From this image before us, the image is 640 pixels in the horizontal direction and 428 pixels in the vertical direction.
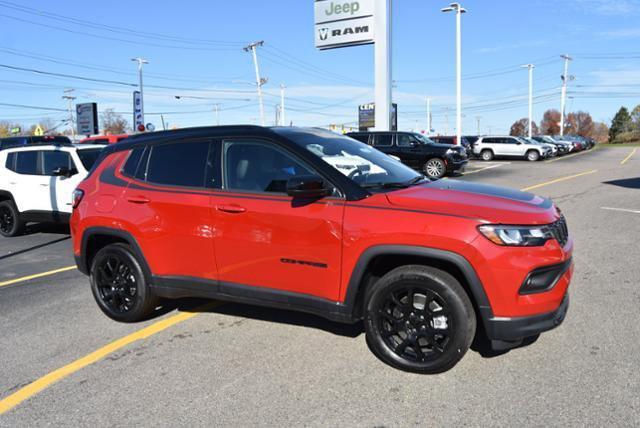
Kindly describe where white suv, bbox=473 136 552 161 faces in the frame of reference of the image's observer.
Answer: facing to the right of the viewer

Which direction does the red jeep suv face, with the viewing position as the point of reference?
facing the viewer and to the right of the viewer

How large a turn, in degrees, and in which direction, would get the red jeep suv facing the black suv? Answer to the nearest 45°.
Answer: approximately 135° to its left

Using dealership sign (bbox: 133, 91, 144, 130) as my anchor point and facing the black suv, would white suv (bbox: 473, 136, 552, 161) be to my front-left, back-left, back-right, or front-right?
front-left

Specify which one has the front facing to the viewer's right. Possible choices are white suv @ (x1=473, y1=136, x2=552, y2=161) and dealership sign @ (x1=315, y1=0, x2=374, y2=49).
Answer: the white suv

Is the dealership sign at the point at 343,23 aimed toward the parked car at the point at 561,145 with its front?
no

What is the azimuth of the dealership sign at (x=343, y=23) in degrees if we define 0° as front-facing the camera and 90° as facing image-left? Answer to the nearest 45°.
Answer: approximately 45°

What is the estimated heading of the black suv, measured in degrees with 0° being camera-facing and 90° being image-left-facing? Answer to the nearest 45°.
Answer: approximately 315°

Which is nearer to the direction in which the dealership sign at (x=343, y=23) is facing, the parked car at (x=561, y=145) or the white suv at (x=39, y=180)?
the white suv

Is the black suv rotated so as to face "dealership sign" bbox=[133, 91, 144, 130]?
no

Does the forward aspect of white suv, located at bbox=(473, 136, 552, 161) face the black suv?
no

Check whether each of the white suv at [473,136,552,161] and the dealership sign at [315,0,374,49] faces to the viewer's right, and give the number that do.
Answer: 1

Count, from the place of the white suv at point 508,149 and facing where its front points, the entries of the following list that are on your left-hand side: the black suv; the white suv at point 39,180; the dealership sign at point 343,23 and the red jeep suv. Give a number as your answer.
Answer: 0

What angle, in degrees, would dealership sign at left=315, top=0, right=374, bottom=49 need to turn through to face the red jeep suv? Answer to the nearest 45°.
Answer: approximately 45° to its left

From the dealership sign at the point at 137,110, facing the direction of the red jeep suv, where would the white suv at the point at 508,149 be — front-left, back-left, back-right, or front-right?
front-left

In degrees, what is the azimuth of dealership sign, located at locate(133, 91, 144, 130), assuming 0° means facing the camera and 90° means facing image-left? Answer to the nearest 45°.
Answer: approximately 315°
